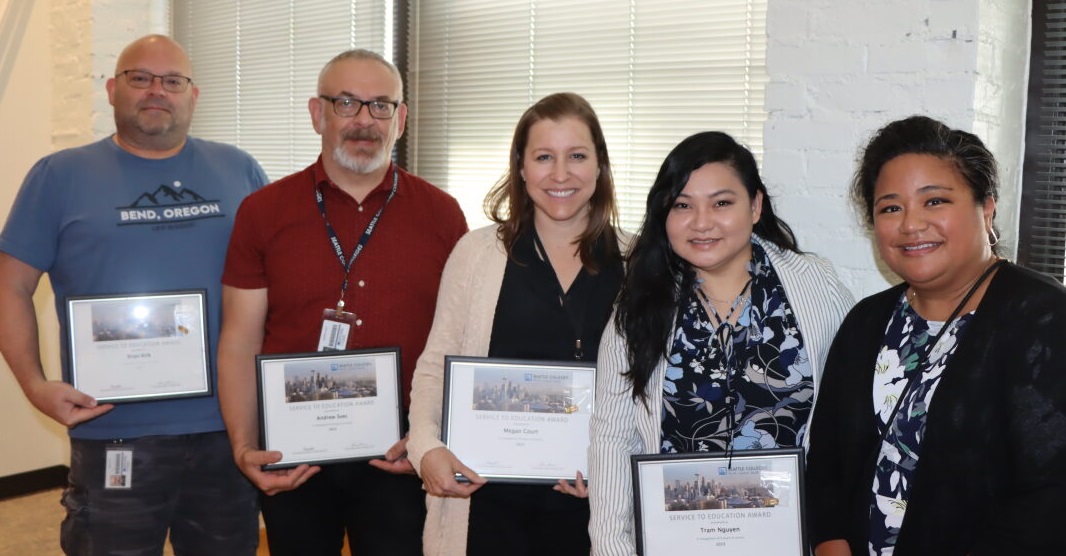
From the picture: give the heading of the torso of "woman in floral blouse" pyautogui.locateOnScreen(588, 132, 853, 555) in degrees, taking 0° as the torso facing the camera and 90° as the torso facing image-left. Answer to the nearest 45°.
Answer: approximately 0°

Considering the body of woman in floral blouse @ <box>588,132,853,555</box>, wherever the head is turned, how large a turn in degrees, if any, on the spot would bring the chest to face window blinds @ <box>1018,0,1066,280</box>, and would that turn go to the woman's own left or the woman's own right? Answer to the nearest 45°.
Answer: approximately 135° to the woman's own left

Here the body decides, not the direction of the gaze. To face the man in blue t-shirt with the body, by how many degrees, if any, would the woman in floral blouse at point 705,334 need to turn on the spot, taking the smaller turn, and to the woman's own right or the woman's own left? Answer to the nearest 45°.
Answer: approximately 90° to the woman's own right
